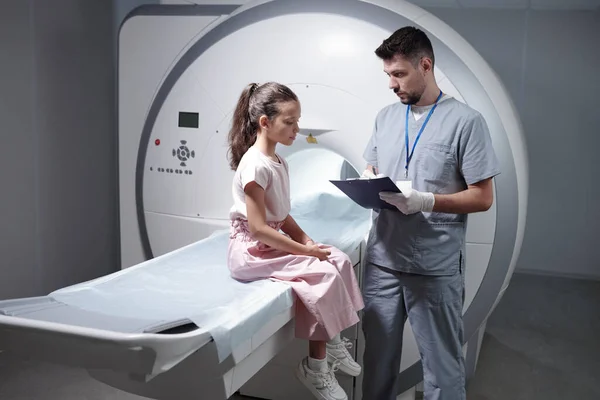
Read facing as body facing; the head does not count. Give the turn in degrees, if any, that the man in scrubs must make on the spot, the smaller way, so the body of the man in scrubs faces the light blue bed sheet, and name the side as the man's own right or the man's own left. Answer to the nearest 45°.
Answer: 0° — they already face it

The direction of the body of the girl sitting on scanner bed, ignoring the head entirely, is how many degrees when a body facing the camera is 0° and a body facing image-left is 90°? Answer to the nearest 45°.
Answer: approximately 315°

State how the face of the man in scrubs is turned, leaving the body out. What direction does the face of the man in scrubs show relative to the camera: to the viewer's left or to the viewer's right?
to the viewer's left

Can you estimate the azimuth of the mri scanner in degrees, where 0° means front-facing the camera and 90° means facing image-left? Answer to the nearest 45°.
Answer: approximately 45°

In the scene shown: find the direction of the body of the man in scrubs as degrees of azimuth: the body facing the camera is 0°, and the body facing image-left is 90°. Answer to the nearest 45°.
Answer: approximately 45°
